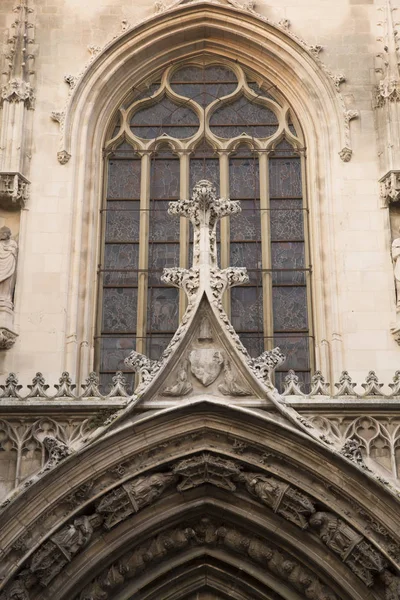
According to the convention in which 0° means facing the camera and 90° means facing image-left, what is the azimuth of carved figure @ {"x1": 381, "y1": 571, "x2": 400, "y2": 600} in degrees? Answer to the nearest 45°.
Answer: approximately 45°

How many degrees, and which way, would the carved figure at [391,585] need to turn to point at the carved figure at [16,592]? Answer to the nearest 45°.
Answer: approximately 45° to its right

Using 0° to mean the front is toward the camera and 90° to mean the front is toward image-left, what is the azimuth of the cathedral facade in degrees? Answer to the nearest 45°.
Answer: approximately 0°
